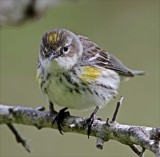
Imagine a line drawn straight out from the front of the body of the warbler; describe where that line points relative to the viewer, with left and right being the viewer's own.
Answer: facing the viewer and to the left of the viewer
